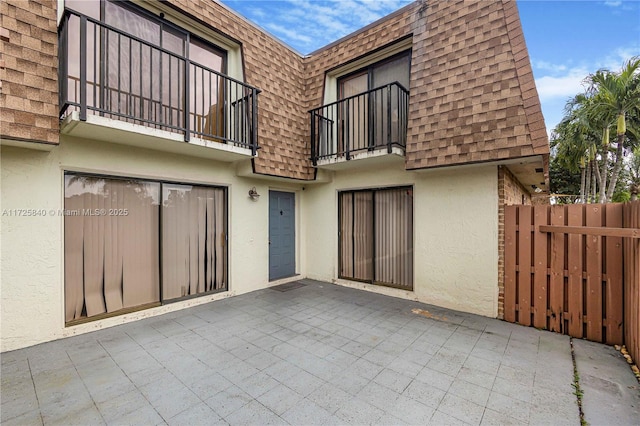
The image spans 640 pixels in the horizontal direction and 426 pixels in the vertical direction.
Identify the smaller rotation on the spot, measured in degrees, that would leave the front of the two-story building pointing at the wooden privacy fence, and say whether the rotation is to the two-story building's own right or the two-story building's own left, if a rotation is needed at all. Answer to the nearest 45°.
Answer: approximately 45° to the two-story building's own left

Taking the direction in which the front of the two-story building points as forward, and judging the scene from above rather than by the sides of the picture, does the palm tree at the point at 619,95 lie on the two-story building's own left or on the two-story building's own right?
on the two-story building's own left

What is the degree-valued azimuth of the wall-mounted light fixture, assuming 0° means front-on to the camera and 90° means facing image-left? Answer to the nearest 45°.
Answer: approximately 315°
